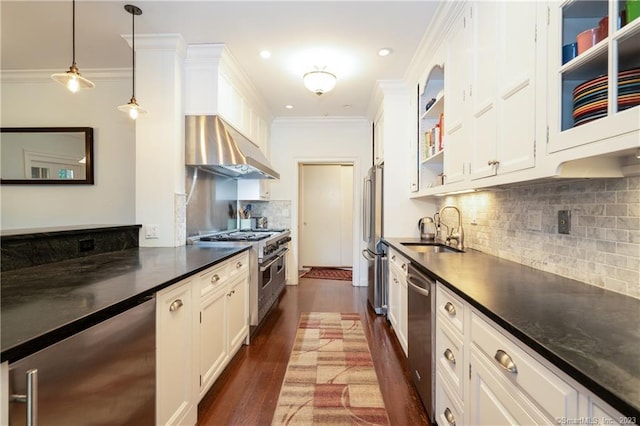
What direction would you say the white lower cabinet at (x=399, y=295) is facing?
to the viewer's left

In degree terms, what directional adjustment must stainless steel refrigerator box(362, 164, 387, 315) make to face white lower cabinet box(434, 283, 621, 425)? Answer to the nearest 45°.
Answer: approximately 90° to its left

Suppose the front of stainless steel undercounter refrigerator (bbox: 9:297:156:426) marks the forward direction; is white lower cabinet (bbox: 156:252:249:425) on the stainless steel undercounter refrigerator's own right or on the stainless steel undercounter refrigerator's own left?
on the stainless steel undercounter refrigerator's own left

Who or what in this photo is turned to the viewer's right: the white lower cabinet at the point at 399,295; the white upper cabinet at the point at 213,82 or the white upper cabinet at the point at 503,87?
the white upper cabinet at the point at 213,82

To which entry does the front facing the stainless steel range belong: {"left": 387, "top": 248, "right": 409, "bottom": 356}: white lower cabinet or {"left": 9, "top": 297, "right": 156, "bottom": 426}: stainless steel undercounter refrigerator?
the white lower cabinet

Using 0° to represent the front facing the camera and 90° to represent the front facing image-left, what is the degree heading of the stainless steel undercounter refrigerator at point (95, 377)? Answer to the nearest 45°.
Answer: approximately 315°

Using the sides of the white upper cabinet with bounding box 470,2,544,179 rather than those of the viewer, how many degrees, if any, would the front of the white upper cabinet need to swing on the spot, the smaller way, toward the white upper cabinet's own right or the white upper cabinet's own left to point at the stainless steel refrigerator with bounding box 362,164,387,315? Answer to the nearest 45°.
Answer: approximately 90° to the white upper cabinet's own right

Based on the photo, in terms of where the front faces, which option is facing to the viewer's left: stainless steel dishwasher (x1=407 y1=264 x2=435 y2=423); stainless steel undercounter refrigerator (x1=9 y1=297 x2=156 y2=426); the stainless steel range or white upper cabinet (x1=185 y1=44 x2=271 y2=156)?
stainless steel dishwasher (x1=407 y1=264 x2=435 y2=423)

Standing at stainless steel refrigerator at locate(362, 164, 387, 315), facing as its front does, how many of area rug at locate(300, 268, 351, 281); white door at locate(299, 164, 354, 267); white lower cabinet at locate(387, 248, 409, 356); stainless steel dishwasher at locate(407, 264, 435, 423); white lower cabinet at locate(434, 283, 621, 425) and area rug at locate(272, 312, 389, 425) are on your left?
4

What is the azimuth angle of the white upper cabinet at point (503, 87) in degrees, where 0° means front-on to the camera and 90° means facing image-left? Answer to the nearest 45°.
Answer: approximately 45°

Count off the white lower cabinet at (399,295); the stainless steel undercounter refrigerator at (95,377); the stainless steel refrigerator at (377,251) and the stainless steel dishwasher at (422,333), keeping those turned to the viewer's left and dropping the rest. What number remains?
3

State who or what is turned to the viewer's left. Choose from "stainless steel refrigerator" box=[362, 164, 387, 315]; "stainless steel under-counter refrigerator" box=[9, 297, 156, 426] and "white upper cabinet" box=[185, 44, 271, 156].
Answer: the stainless steel refrigerator

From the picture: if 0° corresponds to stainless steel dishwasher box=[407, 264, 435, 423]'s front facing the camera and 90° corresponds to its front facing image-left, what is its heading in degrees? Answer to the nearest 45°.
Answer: approximately 90°
